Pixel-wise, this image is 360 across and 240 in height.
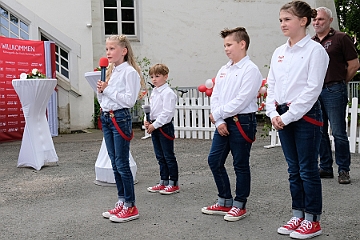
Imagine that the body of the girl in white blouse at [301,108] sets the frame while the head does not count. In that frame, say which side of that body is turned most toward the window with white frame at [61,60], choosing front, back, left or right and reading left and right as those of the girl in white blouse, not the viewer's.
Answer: right

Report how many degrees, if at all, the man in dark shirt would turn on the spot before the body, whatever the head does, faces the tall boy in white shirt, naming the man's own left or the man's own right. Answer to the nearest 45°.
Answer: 0° — they already face them

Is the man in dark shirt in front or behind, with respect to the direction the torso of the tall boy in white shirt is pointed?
behind

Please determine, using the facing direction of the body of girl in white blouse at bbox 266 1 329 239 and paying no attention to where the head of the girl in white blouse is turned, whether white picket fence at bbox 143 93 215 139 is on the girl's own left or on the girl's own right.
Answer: on the girl's own right

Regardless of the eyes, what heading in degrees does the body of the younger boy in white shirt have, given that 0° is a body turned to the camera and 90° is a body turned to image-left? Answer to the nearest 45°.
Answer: approximately 45°

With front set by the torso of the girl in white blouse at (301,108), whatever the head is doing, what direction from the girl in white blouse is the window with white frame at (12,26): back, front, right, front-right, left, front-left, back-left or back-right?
right

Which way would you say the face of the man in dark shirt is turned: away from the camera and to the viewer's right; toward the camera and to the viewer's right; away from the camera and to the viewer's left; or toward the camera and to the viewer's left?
toward the camera and to the viewer's left

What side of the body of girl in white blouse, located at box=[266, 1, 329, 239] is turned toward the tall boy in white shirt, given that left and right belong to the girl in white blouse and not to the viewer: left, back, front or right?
right

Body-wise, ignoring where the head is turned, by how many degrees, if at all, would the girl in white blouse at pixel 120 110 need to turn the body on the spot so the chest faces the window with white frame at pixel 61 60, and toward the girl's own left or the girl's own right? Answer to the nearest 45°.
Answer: approximately 135° to the girl's own right

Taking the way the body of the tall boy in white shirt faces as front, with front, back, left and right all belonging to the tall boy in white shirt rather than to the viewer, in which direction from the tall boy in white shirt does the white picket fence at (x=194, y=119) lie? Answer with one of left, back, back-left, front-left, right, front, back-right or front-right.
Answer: back-right

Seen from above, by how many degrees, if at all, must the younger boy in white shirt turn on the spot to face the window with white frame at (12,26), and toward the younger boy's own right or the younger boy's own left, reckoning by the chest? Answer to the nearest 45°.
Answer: approximately 90° to the younger boy's own right

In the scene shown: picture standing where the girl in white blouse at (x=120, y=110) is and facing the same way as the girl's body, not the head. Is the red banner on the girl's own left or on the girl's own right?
on the girl's own right

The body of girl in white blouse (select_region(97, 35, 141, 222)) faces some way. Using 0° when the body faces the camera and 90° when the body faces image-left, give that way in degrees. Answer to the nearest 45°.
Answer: approximately 45°

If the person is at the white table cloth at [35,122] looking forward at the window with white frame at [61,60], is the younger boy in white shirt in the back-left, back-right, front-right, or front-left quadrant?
back-right

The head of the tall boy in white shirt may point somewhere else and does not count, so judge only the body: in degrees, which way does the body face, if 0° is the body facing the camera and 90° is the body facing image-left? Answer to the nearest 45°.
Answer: approximately 45°

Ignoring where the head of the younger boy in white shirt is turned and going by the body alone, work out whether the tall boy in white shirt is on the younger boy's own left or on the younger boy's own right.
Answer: on the younger boy's own left

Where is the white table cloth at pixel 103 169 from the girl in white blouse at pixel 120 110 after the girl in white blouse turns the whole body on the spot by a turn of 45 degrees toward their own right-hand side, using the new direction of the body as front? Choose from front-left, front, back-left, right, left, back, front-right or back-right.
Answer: right
